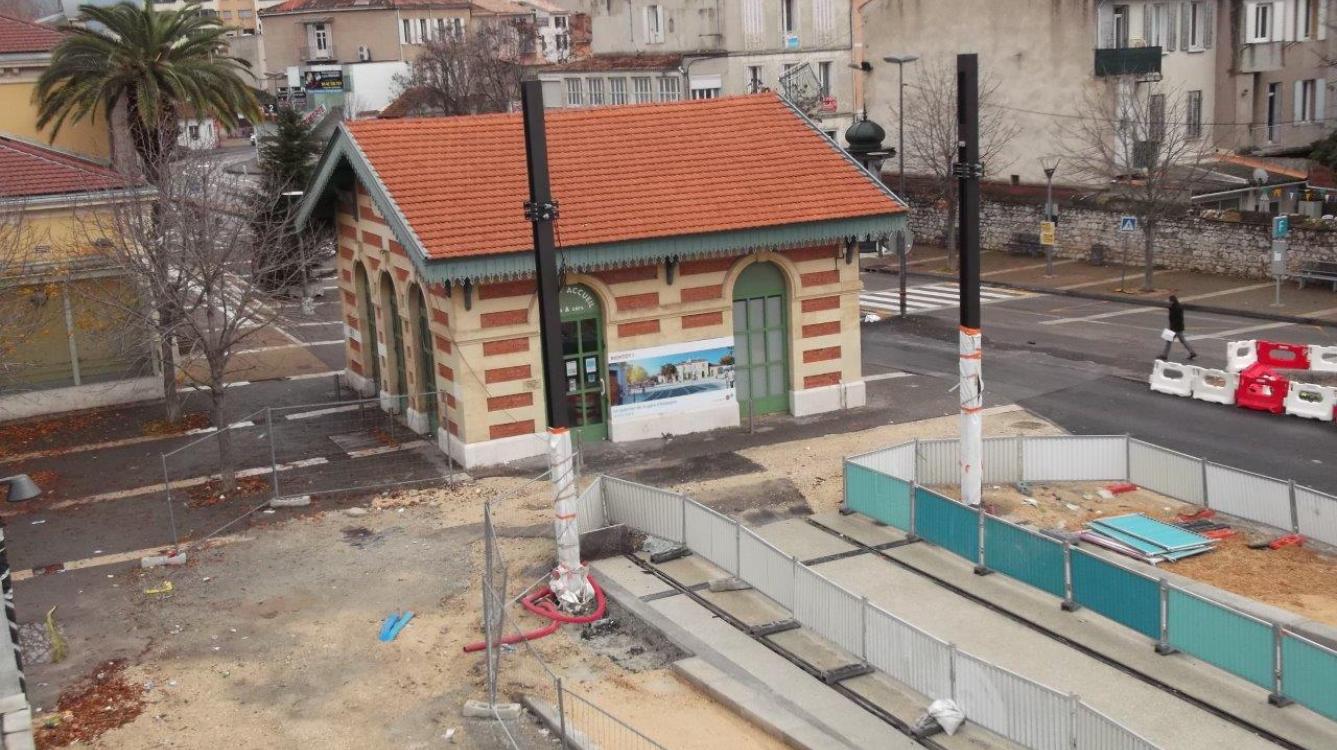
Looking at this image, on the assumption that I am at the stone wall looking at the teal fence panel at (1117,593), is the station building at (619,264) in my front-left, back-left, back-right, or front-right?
front-right

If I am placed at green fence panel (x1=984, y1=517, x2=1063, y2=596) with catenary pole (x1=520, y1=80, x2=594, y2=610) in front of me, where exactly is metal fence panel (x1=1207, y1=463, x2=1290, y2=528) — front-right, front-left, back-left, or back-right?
back-right

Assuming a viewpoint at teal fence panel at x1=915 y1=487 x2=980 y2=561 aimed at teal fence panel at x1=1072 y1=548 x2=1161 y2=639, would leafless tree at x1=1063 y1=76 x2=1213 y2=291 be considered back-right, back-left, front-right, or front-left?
back-left

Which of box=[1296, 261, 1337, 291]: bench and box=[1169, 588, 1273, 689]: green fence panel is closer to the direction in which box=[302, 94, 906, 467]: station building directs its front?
the green fence panel

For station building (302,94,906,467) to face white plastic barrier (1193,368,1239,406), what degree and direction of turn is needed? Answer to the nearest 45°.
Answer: approximately 45° to its left

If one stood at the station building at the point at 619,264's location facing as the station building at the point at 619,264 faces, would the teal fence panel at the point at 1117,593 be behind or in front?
in front

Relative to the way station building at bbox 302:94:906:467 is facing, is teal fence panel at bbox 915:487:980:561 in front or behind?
in front

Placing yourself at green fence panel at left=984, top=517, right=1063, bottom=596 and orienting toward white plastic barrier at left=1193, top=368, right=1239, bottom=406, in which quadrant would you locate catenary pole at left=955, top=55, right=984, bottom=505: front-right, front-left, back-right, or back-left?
front-left

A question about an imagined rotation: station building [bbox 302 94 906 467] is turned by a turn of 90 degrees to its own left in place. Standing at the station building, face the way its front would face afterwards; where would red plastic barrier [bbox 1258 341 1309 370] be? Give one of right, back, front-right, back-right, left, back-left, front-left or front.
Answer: front-right

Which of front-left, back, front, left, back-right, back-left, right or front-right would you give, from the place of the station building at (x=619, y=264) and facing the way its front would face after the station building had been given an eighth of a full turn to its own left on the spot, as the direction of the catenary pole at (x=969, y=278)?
front-right

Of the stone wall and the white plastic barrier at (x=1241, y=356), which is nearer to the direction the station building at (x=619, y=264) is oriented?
the white plastic barrier

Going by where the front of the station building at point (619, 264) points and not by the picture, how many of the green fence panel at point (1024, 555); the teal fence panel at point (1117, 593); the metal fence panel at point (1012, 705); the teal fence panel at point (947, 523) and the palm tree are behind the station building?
1

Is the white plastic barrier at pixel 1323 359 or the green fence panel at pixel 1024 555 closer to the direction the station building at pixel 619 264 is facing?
the green fence panel

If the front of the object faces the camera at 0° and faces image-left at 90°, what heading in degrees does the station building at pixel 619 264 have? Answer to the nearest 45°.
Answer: approximately 315°
